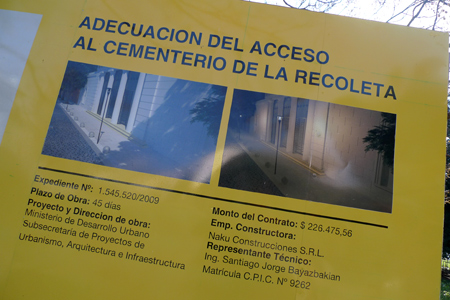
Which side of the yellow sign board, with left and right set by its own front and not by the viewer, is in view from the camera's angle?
front
